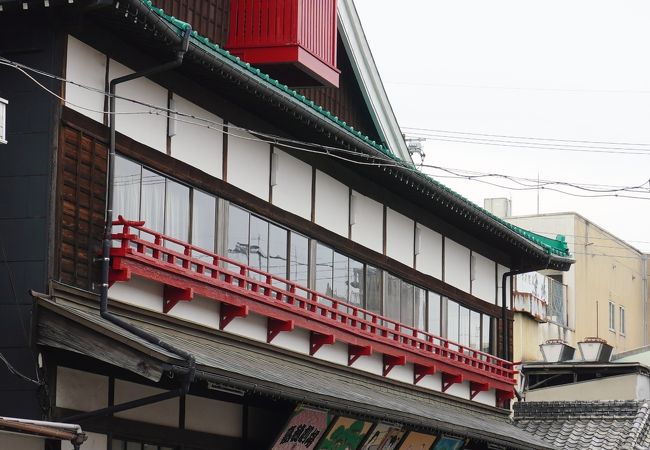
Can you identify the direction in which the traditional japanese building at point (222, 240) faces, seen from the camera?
facing the viewer and to the right of the viewer
